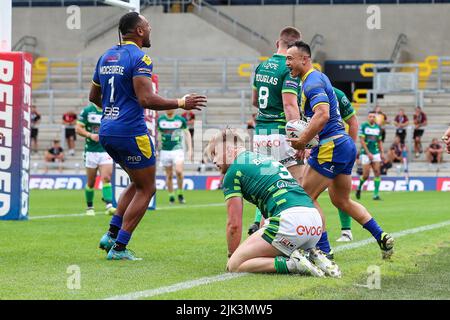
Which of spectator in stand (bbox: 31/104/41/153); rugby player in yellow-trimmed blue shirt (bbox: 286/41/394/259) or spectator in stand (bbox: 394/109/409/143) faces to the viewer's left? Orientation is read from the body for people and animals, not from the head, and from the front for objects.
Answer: the rugby player in yellow-trimmed blue shirt

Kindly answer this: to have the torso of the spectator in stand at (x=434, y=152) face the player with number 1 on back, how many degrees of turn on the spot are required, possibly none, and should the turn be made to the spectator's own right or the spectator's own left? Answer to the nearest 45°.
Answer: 0° — they already face them

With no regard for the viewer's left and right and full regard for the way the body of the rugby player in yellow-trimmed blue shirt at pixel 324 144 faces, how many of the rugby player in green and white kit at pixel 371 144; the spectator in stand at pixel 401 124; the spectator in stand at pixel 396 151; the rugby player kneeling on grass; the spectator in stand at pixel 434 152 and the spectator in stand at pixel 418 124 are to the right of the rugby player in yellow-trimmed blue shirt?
5

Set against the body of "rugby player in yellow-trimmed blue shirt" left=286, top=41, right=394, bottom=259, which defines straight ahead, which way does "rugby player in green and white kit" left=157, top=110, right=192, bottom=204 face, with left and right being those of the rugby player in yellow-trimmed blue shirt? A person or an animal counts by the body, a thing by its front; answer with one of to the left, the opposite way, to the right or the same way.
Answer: to the left

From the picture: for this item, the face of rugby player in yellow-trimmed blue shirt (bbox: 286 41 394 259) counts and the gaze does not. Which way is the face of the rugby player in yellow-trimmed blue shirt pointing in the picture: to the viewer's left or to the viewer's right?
to the viewer's left

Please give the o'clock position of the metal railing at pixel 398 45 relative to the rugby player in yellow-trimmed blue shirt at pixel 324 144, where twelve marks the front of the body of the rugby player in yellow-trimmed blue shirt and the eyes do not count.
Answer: The metal railing is roughly at 3 o'clock from the rugby player in yellow-trimmed blue shirt.

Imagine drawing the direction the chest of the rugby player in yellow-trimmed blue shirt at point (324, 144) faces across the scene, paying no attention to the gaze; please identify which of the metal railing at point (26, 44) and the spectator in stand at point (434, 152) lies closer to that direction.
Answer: the metal railing

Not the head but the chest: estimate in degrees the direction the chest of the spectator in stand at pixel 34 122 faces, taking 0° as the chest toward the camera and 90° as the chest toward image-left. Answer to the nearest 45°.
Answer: approximately 0°
